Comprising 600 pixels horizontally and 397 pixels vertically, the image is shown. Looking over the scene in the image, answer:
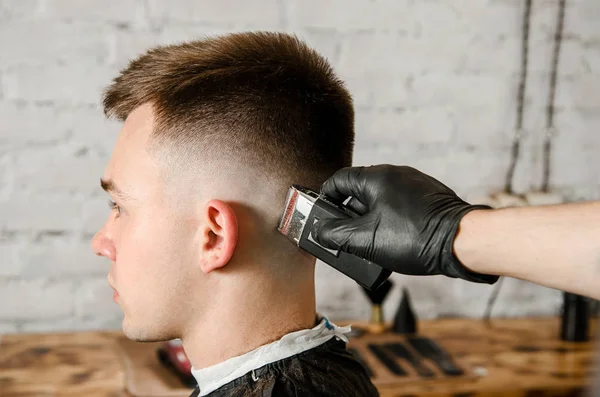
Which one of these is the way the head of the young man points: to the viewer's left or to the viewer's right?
to the viewer's left

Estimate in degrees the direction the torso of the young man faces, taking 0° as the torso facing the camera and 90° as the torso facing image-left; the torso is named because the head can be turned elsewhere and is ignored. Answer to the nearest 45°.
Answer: approximately 90°

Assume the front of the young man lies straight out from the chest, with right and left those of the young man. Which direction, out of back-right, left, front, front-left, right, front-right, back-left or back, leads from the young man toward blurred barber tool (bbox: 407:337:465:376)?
back-right

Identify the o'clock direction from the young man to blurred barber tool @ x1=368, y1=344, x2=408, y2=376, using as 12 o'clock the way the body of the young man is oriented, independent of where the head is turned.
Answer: The blurred barber tool is roughly at 4 o'clock from the young man.

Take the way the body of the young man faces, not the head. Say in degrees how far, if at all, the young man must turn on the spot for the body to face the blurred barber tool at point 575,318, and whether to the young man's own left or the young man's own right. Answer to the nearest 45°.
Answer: approximately 135° to the young man's own right

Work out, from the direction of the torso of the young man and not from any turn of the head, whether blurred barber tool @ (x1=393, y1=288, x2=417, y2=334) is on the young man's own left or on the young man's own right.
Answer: on the young man's own right

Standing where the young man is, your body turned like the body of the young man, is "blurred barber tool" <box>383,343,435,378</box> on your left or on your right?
on your right

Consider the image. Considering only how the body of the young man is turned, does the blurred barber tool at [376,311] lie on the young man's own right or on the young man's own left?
on the young man's own right
